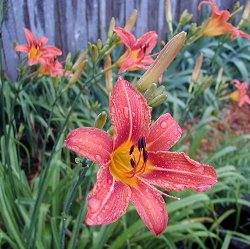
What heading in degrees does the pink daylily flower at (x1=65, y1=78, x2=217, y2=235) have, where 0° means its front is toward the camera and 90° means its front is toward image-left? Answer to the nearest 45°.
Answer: approximately 0°

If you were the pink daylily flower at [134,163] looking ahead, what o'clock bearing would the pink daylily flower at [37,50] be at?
the pink daylily flower at [37,50] is roughly at 5 o'clock from the pink daylily flower at [134,163].

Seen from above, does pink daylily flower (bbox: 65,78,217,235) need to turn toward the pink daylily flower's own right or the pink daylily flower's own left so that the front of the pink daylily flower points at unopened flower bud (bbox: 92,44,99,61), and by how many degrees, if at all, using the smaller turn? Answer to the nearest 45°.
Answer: approximately 180°

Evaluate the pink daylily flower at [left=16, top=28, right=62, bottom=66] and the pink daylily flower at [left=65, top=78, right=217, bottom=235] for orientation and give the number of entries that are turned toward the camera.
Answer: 2

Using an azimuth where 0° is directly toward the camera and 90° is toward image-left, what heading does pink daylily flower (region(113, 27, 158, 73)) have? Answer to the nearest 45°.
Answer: approximately 315°

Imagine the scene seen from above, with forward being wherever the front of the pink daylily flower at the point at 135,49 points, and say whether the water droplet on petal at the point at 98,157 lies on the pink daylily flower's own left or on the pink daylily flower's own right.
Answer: on the pink daylily flower's own right

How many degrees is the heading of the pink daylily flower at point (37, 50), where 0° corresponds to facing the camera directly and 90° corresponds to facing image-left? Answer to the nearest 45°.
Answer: approximately 0°

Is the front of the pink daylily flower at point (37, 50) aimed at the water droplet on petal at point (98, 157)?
yes
